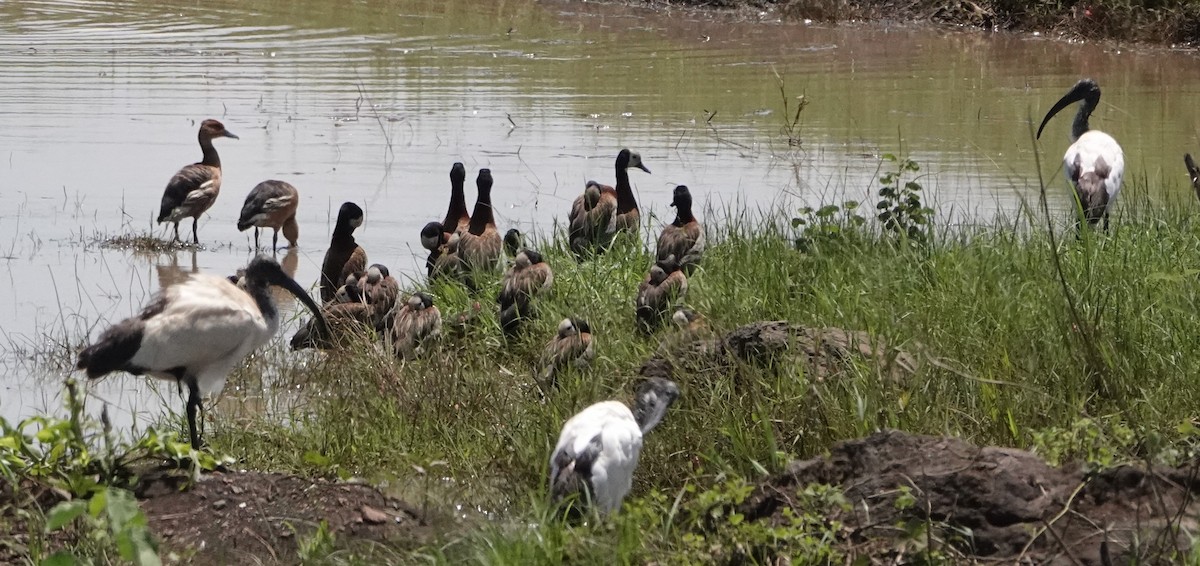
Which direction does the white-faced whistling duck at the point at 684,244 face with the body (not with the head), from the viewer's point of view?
away from the camera

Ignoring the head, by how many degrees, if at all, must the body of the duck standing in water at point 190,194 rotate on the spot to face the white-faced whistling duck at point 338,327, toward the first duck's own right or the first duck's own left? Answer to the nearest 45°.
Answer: approximately 90° to the first duck's own right

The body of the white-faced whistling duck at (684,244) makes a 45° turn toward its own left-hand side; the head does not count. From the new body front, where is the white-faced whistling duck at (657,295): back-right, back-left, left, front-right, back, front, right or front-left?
back-left

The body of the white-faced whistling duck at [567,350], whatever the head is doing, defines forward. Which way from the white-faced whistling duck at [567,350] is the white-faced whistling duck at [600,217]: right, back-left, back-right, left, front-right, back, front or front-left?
front-left

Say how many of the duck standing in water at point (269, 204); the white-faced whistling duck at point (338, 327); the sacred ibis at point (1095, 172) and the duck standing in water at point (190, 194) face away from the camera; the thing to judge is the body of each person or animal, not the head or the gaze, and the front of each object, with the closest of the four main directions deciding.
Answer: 1

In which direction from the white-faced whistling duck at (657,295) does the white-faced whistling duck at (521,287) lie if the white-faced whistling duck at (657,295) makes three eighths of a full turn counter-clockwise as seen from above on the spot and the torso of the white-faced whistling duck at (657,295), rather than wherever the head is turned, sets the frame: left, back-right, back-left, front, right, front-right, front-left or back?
front-right

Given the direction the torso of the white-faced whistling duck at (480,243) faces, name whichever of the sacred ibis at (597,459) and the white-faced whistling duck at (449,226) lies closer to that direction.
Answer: the white-faced whistling duck

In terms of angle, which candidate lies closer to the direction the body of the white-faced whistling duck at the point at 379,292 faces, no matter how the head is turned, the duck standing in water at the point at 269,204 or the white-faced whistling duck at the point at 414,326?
the duck standing in water

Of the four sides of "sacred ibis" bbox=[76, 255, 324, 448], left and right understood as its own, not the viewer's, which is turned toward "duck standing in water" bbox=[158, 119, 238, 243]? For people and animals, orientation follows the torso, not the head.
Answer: left

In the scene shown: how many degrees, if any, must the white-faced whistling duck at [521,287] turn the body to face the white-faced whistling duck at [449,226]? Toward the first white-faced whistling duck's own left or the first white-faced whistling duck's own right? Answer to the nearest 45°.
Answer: approximately 45° to the first white-faced whistling duck's own left

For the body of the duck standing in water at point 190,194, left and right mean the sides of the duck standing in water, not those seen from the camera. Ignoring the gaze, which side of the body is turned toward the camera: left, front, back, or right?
right
